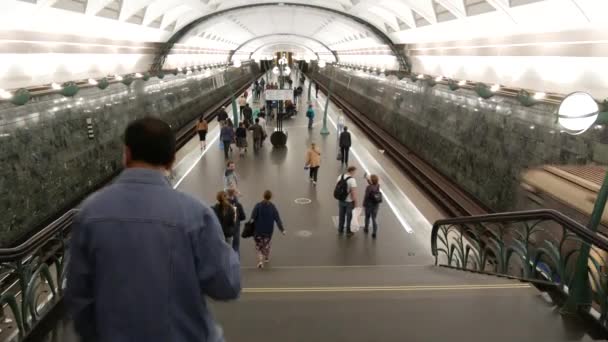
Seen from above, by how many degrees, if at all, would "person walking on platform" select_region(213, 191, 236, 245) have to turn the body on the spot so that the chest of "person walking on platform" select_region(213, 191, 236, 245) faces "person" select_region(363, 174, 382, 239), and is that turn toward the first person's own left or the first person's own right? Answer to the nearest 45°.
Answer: approximately 45° to the first person's own right

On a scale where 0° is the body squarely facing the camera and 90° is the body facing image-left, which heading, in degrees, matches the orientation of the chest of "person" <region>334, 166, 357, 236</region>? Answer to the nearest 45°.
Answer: approximately 225°

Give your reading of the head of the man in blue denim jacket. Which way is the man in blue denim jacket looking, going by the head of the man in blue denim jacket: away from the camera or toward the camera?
away from the camera

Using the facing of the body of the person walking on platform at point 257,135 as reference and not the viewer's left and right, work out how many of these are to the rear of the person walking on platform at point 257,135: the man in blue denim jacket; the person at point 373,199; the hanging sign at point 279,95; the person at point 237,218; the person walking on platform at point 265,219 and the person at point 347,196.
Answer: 5

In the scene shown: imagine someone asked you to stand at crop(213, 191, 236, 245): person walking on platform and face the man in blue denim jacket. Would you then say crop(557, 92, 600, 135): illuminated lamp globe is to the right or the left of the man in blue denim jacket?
left

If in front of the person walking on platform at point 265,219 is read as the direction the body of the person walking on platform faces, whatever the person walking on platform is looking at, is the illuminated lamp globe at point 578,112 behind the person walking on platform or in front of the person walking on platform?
behind

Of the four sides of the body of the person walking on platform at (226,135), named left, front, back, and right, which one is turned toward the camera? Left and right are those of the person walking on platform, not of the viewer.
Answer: back

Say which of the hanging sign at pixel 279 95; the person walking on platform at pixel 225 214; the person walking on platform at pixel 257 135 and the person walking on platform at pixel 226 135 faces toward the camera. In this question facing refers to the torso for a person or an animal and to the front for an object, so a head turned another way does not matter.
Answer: the hanging sign

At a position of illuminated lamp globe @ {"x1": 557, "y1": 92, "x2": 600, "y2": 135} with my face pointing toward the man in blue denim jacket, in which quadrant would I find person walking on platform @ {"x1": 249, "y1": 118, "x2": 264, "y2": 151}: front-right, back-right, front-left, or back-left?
back-right

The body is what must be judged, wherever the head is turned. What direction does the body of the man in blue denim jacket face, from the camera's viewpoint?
away from the camera

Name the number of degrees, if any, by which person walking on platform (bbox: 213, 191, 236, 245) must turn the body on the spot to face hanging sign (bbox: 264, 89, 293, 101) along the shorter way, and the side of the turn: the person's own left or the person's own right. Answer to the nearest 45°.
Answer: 0° — they already face it

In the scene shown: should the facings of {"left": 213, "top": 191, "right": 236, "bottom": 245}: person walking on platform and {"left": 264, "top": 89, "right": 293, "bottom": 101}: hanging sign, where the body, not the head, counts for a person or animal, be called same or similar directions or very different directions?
very different directions

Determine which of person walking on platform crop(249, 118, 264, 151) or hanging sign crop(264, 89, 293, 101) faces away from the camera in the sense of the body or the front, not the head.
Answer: the person walking on platform

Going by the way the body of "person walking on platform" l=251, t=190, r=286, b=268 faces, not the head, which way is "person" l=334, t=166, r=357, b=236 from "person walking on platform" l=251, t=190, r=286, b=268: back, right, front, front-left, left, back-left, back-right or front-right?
front-right
